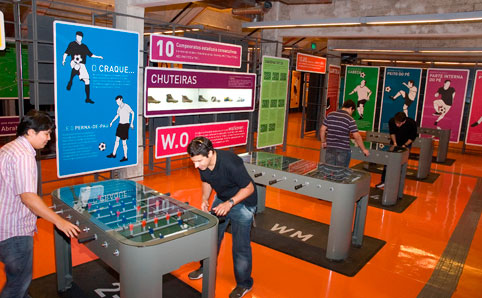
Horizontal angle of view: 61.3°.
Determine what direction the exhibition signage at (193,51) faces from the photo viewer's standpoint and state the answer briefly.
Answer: facing the viewer and to the right of the viewer

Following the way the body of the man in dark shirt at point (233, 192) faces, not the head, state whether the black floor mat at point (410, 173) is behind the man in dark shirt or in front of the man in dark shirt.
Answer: behind

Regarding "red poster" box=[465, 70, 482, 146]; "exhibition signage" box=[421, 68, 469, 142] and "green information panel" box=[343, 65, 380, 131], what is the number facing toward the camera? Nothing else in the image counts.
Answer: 3

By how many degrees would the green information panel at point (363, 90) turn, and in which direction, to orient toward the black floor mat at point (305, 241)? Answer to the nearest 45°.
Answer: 0° — it already faces it

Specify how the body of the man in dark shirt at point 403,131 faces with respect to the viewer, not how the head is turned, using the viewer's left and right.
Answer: facing the viewer and to the left of the viewer

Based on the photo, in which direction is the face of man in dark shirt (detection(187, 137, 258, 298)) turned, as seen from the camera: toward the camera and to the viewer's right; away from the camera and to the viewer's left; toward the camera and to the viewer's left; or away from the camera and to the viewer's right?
toward the camera and to the viewer's left

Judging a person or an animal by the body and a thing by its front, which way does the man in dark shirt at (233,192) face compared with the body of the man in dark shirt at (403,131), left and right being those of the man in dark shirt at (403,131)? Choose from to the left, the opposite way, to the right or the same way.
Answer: the same way

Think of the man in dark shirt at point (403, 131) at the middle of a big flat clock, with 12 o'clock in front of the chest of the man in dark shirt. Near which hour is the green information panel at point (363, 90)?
The green information panel is roughly at 4 o'clock from the man in dark shirt.

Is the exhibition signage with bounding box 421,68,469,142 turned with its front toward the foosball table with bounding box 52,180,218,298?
yes

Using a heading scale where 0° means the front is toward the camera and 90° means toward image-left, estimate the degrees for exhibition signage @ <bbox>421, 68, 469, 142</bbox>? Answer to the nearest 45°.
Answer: approximately 0°

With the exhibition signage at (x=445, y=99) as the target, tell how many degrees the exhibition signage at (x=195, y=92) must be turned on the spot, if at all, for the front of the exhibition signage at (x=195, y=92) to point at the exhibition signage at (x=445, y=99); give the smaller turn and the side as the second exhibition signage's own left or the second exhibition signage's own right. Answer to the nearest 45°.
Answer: approximately 90° to the second exhibition signage's own left

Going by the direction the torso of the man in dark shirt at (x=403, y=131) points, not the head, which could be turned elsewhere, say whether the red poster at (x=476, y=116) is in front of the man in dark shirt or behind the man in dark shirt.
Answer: behind

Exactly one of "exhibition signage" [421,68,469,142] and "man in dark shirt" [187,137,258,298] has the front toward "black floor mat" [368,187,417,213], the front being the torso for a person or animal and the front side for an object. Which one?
the exhibition signage
